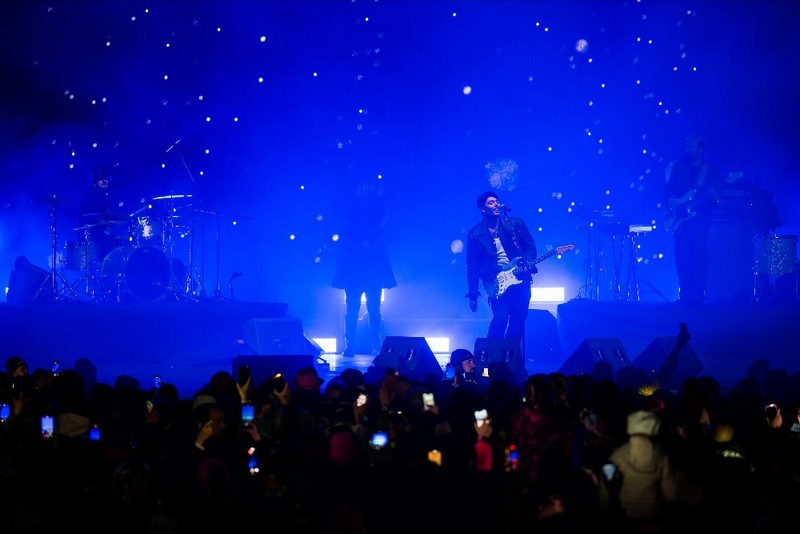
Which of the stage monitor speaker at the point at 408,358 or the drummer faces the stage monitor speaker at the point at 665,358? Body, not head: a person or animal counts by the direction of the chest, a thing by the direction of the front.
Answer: the drummer

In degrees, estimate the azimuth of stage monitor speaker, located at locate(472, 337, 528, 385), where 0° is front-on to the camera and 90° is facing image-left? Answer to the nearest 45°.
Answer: approximately 180°

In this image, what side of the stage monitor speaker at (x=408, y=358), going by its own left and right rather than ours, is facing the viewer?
back

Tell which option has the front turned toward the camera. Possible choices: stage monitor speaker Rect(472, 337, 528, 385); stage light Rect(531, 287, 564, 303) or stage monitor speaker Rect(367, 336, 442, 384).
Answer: the stage light

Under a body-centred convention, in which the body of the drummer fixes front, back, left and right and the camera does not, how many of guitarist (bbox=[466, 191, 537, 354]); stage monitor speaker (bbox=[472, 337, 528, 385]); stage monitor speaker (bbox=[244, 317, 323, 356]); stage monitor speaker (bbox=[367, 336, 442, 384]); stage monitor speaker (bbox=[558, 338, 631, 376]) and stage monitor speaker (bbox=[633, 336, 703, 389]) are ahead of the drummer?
6

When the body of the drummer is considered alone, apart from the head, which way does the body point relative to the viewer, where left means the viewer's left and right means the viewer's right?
facing the viewer and to the right of the viewer

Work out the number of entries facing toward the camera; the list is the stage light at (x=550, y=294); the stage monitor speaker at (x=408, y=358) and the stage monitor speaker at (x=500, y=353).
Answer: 1

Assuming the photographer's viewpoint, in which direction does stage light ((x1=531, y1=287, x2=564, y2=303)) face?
facing the viewer

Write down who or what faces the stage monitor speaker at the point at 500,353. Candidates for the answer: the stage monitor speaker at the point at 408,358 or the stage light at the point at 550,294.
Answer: the stage light

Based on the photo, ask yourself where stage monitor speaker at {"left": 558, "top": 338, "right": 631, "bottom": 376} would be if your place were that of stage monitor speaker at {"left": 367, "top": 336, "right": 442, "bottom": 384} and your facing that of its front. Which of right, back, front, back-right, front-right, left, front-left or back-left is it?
right
